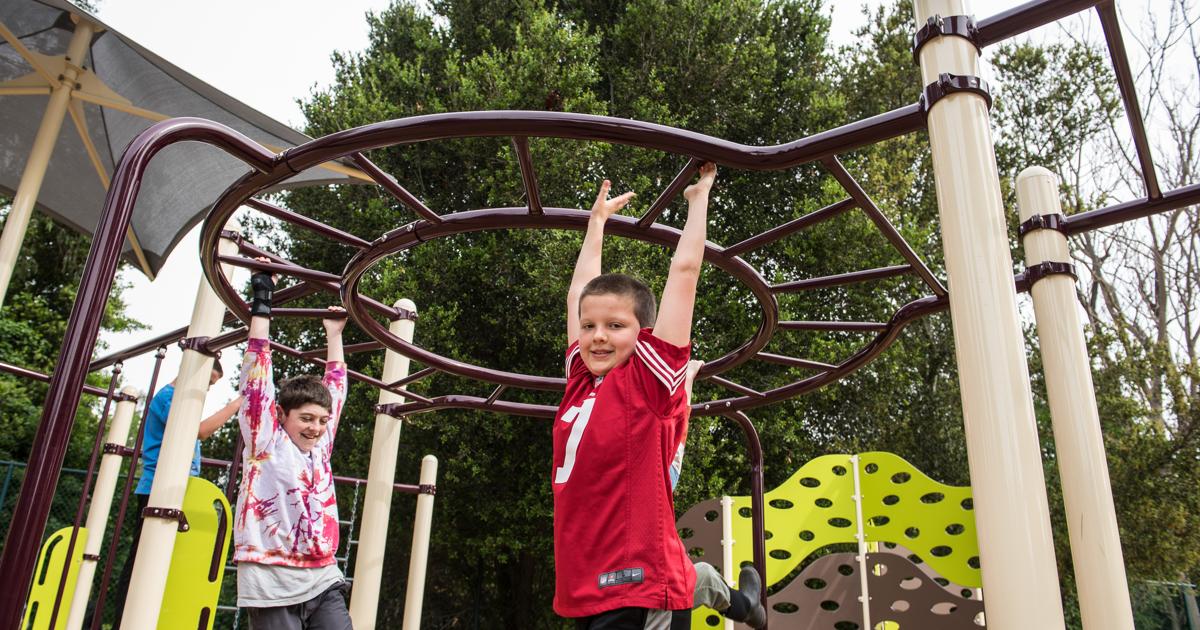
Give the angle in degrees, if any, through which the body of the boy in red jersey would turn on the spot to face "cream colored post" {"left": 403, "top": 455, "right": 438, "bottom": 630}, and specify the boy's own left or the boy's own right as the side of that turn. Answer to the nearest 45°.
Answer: approximately 135° to the boy's own right

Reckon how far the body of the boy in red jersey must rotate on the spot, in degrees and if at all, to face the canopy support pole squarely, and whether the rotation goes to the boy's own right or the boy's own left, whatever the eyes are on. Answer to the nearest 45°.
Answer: approximately 90° to the boy's own right

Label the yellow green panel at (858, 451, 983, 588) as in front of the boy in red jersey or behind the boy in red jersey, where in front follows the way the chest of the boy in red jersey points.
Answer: behind

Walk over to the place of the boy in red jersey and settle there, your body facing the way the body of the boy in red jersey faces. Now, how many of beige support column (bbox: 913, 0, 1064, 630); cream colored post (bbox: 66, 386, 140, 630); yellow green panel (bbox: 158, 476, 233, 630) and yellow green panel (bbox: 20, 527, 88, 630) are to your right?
3

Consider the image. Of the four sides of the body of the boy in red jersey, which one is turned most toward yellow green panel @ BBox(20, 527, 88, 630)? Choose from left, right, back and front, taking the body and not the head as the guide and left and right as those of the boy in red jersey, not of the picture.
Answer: right

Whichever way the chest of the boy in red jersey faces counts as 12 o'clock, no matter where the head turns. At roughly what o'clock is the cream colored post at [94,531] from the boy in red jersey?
The cream colored post is roughly at 3 o'clock from the boy in red jersey.

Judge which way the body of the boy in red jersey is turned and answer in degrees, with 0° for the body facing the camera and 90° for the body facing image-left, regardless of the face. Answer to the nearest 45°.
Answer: approximately 45°

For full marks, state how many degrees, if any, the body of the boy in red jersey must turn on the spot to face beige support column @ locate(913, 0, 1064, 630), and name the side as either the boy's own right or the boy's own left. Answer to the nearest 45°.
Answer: approximately 135° to the boy's own left

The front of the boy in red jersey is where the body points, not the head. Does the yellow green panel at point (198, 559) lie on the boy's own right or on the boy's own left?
on the boy's own right

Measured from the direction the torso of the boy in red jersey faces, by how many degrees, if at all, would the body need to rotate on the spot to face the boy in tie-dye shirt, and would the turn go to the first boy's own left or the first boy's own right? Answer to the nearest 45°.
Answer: approximately 90° to the first boy's own right
